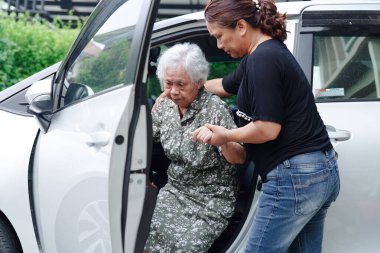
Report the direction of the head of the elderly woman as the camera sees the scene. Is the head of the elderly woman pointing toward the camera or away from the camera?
toward the camera

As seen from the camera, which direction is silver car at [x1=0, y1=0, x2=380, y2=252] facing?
to the viewer's left

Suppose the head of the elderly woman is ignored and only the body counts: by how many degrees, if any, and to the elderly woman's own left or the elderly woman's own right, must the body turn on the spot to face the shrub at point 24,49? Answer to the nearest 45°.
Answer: approximately 90° to the elderly woman's own right

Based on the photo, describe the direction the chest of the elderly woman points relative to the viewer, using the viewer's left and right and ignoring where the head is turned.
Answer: facing the viewer and to the left of the viewer

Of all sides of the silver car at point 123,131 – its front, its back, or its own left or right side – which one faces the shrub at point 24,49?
right
